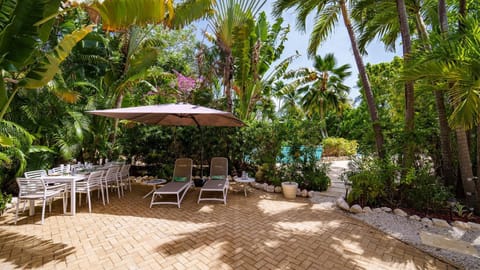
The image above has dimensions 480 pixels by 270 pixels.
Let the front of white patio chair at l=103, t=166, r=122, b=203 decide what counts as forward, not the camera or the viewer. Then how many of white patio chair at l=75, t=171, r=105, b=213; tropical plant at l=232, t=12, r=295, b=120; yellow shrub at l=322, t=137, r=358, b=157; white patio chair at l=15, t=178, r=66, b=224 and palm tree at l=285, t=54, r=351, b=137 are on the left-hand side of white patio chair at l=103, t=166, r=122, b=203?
2

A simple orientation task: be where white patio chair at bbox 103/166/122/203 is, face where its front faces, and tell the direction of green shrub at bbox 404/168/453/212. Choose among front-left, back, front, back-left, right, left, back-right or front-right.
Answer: back

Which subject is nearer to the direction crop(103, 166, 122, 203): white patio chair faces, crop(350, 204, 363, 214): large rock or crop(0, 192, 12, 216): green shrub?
the green shrub

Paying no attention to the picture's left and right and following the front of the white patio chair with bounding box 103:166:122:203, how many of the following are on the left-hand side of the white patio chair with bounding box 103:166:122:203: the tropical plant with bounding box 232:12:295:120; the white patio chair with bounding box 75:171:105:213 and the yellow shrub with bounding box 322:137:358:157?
1

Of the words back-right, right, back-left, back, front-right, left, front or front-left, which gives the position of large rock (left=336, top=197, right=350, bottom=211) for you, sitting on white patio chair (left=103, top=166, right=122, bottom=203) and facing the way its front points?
back

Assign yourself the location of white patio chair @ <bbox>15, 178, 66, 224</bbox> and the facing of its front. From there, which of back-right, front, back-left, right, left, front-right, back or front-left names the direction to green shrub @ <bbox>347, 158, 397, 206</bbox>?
right

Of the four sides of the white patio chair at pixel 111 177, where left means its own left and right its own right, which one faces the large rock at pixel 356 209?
back

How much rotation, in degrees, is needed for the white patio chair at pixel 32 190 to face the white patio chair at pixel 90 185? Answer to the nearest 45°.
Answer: approximately 45° to its right

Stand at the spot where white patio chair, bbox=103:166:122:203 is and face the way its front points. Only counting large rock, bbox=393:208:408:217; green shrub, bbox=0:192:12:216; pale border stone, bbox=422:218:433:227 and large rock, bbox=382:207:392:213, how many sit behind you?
3

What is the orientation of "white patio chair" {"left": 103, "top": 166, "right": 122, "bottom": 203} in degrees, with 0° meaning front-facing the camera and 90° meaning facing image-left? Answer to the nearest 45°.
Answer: approximately 135°

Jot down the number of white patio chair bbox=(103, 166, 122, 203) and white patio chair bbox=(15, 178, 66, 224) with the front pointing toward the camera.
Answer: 0

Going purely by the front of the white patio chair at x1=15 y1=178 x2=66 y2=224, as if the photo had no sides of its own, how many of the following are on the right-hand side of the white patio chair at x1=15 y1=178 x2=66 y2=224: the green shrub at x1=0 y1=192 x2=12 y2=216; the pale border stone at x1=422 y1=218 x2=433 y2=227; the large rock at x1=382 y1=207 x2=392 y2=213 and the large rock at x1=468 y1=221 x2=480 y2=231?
3
